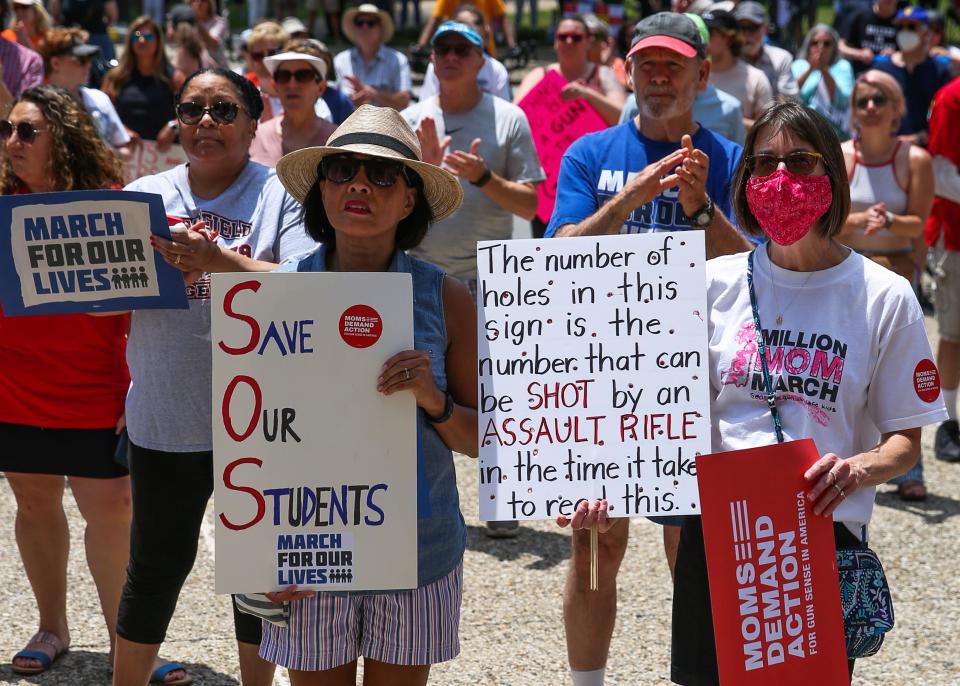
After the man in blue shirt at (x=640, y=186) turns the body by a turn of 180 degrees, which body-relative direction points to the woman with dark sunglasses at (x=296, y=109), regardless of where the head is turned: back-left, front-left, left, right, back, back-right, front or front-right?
front-left

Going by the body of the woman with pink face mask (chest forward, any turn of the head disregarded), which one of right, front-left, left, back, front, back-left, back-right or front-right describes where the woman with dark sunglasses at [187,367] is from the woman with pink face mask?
front-right

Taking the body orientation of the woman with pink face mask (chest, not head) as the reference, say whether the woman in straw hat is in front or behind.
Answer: in front

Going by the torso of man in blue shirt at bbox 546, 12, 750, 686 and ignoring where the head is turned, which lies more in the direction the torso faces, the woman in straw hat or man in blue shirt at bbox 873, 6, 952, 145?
the woman in straw hat

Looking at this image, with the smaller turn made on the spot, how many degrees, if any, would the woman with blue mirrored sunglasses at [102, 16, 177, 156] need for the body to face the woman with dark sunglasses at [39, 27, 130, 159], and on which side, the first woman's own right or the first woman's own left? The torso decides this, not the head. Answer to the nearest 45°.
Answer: approximately 45° to the first woman's own right

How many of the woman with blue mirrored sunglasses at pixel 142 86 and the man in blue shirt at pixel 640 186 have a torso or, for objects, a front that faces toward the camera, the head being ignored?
2

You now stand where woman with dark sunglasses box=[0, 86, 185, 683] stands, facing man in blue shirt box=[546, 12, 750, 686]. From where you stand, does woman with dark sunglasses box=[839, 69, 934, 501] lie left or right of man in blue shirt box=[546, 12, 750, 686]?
left

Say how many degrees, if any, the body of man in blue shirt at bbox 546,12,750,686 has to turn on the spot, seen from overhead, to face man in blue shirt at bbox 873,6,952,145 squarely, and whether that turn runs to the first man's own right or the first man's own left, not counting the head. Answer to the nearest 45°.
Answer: approximately 180°

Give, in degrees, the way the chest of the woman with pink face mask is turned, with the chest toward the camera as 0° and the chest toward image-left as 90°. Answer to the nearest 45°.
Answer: approximately 45°
